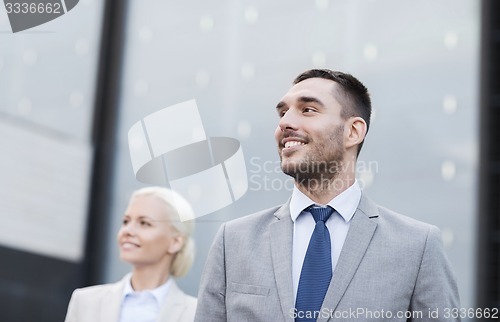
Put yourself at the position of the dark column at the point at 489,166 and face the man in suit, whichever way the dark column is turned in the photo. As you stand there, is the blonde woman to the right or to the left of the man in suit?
right

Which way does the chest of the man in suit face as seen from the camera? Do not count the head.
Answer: toward the camera

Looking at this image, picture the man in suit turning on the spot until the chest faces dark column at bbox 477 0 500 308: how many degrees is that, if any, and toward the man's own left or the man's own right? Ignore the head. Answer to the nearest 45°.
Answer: approximately 135° to the man's own left

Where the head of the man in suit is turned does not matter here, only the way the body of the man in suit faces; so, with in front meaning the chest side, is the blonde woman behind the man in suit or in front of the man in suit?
behind

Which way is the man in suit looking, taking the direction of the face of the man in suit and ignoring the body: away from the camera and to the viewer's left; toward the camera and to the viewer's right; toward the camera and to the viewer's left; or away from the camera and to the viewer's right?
toward the camera and to the viewer's left

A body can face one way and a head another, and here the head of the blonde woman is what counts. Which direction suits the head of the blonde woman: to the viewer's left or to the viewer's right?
to the viewer's left
